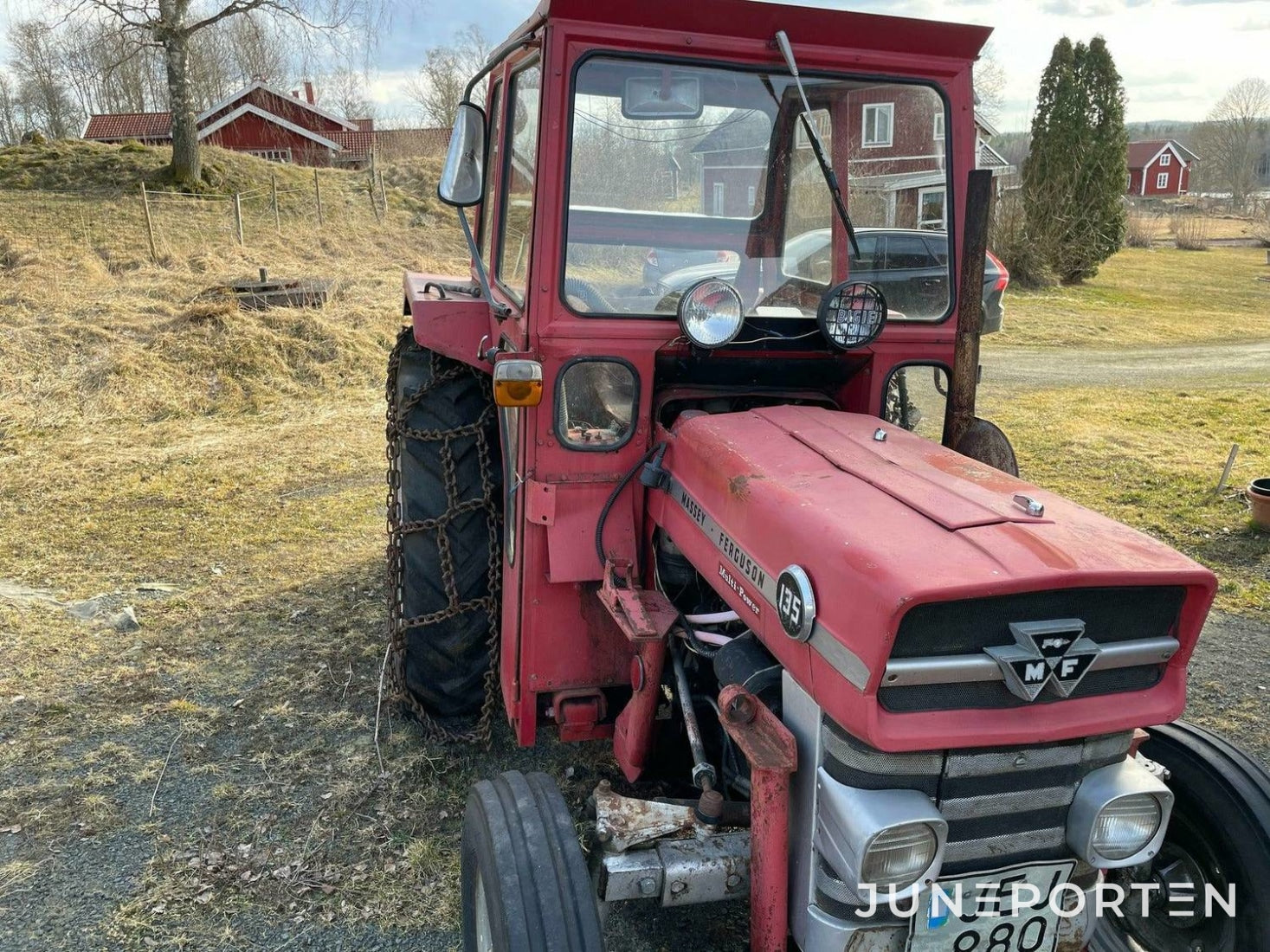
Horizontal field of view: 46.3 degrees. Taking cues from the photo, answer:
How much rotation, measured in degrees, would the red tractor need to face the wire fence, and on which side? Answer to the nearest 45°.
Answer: approximately 180°

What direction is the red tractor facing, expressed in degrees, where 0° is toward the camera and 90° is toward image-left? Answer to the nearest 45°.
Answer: approximately 315°

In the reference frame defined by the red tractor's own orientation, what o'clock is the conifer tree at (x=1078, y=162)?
The conifer tree is roughly at 8 o'clock from the red tractor.

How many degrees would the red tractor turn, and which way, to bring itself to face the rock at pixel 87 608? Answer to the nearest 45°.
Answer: approximately 180°

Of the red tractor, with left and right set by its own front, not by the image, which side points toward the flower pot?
left

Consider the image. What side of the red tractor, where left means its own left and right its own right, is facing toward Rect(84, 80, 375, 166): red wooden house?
back

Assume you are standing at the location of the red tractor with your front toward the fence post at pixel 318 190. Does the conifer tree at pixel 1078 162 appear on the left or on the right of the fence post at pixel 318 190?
right

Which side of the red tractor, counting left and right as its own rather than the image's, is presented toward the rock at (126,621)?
back
